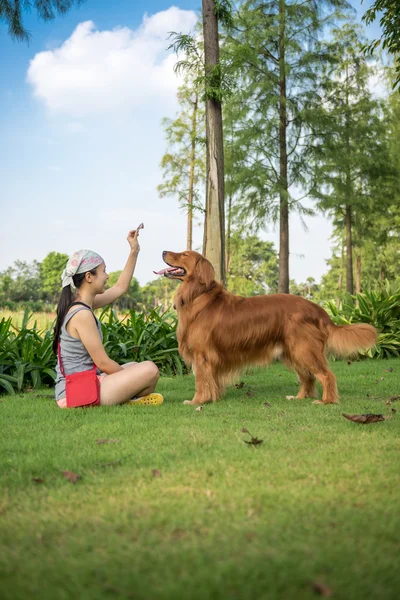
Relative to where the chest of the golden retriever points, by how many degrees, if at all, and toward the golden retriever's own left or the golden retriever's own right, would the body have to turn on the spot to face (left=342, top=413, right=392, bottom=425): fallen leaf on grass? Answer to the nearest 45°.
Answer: approximately 135° to the golden retriever's own left

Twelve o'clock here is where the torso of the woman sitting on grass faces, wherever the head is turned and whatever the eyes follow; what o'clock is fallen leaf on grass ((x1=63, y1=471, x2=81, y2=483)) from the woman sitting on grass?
The fallen leaf on grass is roughly at 3 o'clock from the woman sitting on grass.

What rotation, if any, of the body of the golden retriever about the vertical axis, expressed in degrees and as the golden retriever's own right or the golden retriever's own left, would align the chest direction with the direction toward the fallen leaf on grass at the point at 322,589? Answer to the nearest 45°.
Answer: approximately 90° to the golden retriever's own left

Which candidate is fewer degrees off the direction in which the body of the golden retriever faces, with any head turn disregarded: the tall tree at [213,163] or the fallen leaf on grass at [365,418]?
the tall tree

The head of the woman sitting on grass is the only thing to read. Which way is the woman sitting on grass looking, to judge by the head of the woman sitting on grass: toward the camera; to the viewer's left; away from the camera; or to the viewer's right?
to the viewer's right

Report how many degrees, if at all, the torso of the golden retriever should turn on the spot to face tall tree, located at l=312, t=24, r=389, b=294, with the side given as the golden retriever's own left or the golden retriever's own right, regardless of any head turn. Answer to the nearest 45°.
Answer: approximately 90° to the golden retriever's own right

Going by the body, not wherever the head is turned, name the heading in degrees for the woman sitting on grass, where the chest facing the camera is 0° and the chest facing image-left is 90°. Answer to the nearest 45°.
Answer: approximately 270°

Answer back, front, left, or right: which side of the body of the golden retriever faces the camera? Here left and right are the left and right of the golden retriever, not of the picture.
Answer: left

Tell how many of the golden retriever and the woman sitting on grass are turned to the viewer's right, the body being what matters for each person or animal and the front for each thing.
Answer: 1

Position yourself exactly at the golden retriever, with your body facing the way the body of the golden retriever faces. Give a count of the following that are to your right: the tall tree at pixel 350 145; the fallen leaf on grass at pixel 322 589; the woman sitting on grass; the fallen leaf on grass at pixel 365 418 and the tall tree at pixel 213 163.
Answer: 2

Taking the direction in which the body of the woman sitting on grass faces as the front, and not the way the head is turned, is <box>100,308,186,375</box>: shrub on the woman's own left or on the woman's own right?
on the woman's own left

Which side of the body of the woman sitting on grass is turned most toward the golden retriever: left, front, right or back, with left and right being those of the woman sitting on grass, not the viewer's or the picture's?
front

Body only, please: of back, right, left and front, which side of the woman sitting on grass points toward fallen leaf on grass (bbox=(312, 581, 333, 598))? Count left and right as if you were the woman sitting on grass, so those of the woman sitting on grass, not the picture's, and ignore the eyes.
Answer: right

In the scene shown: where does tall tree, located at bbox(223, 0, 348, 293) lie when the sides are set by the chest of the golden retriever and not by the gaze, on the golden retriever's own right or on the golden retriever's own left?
on the golden retriever's own right

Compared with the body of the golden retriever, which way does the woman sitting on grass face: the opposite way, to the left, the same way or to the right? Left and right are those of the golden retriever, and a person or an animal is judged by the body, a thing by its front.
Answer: the opposite way

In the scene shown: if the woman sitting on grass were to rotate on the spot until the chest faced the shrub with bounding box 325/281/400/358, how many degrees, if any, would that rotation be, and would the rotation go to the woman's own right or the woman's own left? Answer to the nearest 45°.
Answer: approximately 45° to the woman's own left

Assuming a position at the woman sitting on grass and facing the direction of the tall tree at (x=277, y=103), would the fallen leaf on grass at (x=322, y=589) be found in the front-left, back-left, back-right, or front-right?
back-right
